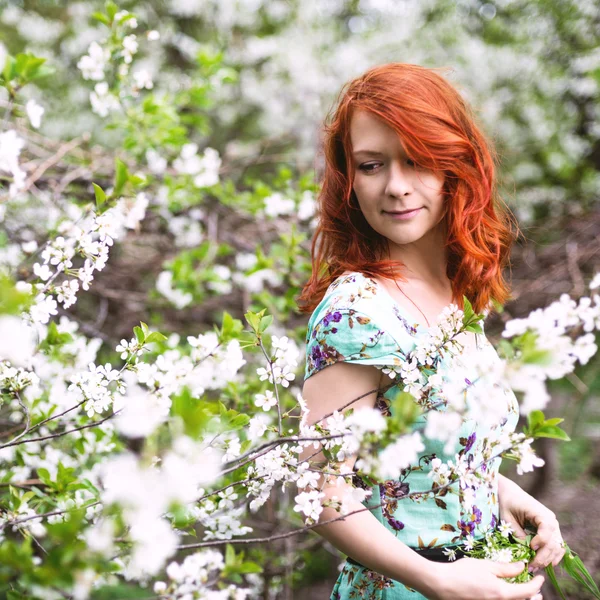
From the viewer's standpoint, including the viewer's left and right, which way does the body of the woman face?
facing the viewer and to the right of the viewer
